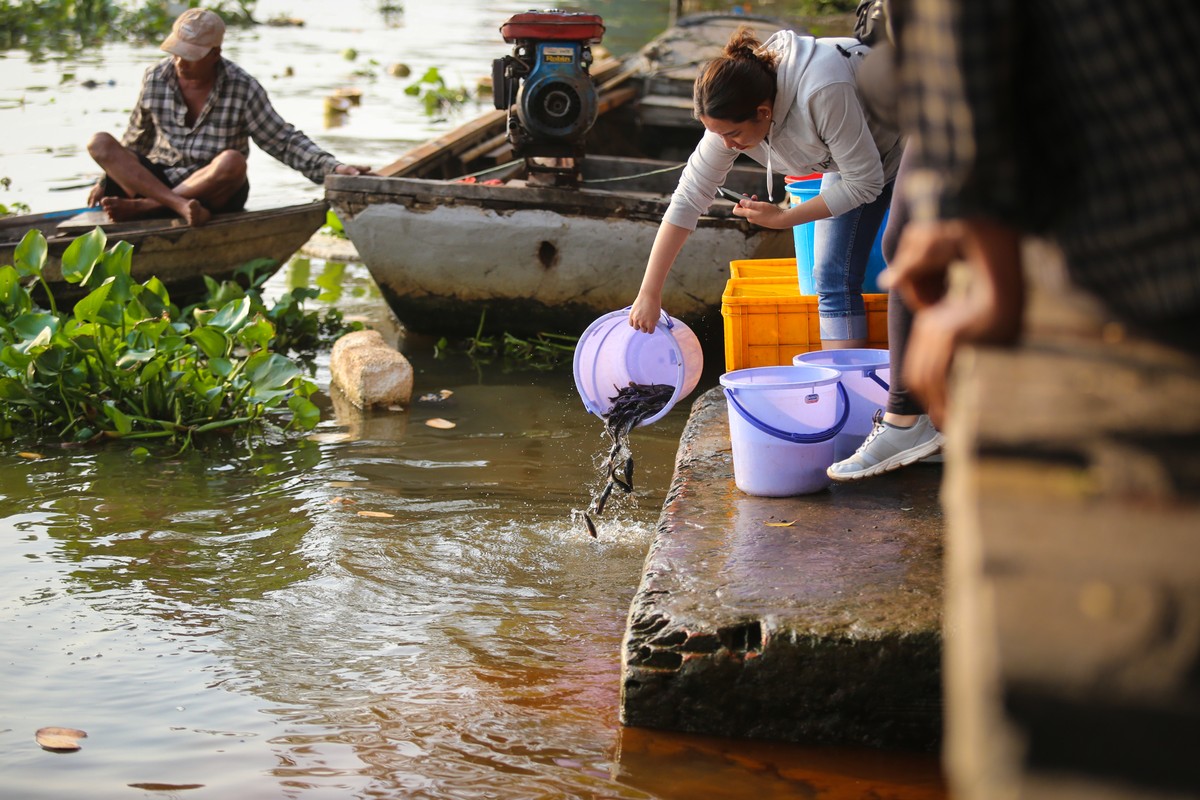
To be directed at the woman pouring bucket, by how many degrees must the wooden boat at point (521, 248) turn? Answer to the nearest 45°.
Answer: approximately 135° to its right

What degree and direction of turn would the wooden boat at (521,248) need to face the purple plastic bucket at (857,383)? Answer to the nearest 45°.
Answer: approximately 135° to its right

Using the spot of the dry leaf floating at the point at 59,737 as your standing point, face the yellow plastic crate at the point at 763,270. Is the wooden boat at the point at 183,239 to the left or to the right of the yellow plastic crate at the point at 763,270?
left

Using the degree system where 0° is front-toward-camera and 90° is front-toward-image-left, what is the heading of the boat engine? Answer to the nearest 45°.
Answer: approximately 0°

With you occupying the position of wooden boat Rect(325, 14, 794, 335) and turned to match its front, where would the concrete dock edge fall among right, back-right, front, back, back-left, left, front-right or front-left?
back-right

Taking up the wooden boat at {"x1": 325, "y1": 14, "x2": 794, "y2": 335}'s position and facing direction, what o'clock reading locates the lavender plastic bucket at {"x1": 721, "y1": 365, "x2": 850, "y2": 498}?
The lavender plastic bucket is roughly at 4 o'clock from the wooden boat.

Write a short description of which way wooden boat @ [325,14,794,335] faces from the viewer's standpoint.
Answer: facing away from the viewer and to the right of the viewer
